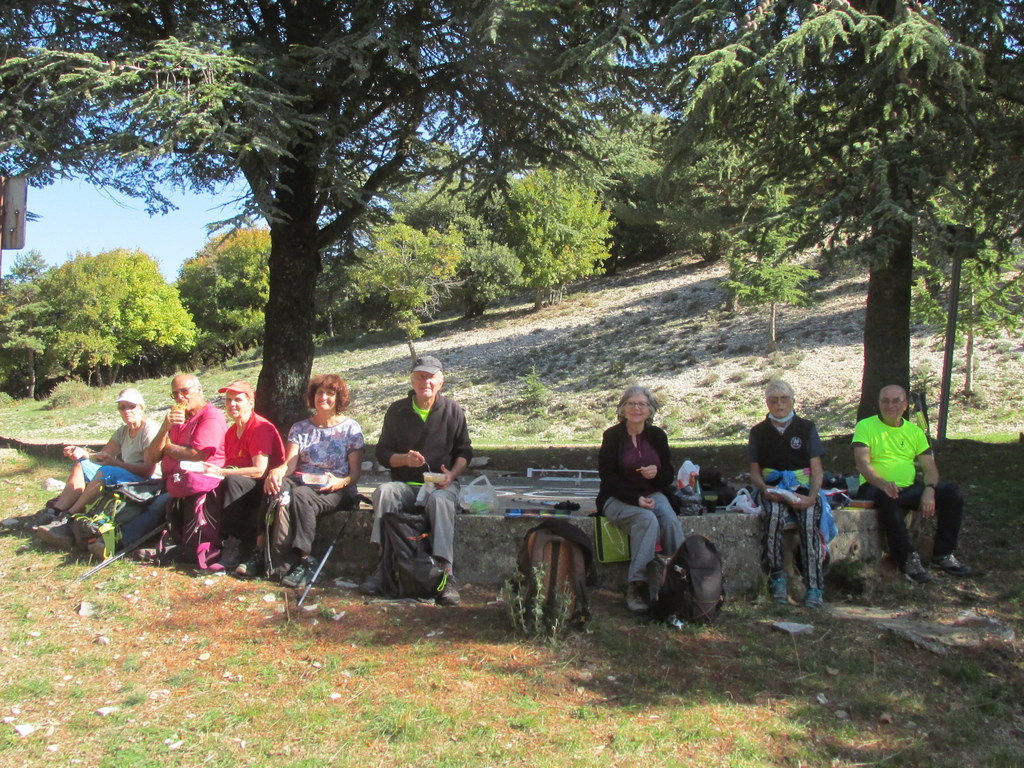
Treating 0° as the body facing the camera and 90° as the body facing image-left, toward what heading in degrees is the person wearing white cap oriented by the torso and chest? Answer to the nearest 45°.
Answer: approximately 45°

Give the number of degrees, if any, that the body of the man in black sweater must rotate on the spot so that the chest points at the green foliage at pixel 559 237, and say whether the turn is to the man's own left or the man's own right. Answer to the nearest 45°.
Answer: approximately 180°

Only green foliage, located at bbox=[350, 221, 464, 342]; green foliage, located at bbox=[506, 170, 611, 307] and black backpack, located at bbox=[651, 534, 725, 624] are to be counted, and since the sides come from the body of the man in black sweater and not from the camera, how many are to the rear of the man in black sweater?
2

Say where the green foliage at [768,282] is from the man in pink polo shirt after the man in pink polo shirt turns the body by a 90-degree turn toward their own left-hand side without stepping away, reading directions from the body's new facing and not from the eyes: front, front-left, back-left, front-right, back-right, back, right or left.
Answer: left

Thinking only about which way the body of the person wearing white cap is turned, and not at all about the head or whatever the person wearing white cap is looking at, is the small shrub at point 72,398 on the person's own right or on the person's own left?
on the person's own right

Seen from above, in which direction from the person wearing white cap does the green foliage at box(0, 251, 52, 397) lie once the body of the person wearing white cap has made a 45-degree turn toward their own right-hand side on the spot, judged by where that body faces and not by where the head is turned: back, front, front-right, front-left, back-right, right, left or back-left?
right

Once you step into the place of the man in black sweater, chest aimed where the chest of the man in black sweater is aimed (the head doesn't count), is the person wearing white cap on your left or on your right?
on your right

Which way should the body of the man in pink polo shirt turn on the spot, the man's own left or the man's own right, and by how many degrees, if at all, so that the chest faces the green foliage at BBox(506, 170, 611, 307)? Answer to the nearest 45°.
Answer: approximately 180°

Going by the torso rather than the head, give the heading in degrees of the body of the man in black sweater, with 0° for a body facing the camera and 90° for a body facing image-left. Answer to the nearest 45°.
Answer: approximately 0°

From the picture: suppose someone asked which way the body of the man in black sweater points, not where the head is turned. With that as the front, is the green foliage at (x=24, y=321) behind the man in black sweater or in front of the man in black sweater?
behind

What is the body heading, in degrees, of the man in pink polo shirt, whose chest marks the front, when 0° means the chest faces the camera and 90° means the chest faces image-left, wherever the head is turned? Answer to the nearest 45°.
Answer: approximately 45°
